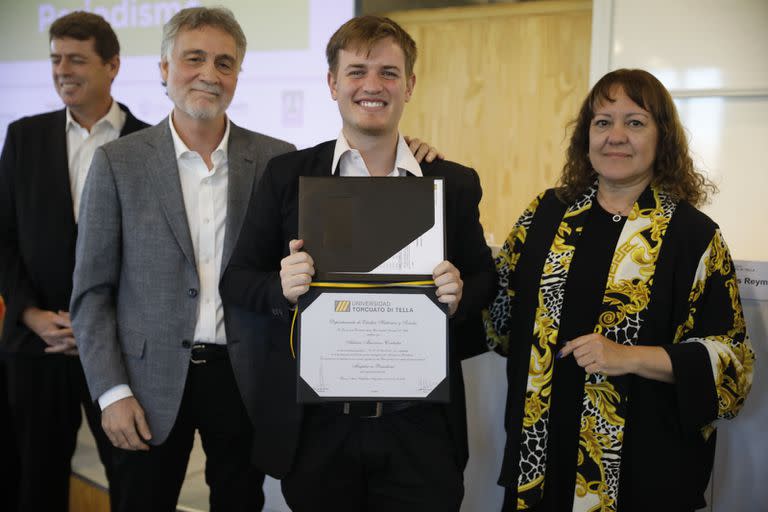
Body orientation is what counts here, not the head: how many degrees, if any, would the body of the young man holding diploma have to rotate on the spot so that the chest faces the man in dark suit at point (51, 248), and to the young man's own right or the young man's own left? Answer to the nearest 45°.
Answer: approximately 135° to the young man's own right

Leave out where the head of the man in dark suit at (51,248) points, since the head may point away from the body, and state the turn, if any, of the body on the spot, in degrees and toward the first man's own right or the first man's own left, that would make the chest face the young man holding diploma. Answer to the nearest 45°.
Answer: approximately 45° to the first man's own left

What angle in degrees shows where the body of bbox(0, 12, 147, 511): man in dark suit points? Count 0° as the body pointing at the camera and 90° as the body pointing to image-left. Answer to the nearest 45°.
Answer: approximately 0°

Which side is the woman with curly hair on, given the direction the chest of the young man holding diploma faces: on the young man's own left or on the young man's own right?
on the young man's own left

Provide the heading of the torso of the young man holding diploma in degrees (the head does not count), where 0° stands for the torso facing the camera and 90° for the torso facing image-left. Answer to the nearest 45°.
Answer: approximately 0°

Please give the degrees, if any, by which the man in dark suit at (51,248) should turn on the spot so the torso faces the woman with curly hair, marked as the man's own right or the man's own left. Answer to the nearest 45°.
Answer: approximately 45° to the man's own left
